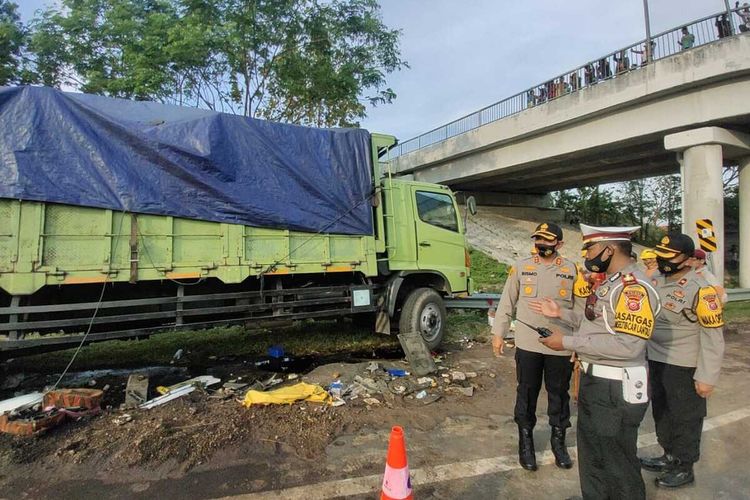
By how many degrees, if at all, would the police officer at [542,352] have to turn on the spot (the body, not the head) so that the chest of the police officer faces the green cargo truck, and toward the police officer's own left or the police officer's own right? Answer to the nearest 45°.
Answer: approximately 90° to the police officer's own right

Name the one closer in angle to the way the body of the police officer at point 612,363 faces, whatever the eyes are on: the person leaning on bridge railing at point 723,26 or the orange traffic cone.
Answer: the orange traffic cone

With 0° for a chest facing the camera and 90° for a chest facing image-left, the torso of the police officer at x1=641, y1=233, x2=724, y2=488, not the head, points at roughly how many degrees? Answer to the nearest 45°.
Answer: approximately 45°

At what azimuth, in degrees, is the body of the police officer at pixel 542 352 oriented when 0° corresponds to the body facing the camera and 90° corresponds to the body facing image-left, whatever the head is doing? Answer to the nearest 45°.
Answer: approximately 0°

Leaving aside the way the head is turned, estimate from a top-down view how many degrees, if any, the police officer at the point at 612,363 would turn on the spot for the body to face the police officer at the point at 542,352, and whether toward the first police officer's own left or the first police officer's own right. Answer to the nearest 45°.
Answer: approximately 45° to the first police officer's own right

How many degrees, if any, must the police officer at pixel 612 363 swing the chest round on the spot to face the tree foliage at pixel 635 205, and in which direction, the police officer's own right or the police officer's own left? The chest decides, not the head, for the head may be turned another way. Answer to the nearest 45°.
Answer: approximately 90° to the police officer's own right

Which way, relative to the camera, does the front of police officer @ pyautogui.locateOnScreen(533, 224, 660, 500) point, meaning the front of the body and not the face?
to the viewer's left

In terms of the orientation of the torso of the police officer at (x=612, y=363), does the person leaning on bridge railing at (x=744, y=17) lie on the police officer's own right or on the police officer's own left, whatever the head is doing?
on the police officer's own right

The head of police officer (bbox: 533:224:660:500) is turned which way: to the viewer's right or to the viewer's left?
to the viewer's left

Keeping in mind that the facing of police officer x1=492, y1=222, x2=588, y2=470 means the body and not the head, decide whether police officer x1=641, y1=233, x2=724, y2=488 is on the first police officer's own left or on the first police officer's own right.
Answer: on the first police officer's own left

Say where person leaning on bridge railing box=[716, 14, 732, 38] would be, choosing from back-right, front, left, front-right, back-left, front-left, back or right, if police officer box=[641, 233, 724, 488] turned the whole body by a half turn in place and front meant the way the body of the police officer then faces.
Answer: front-left
